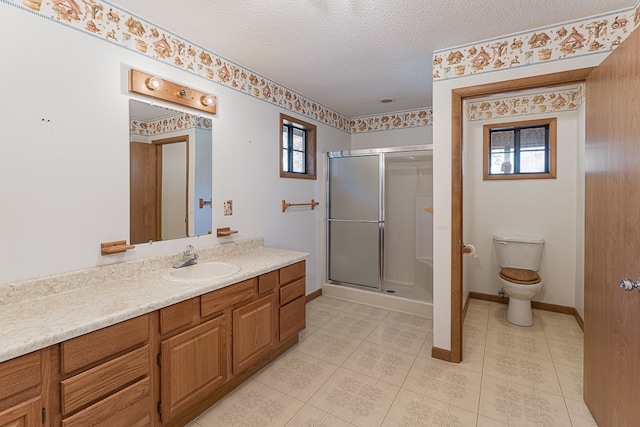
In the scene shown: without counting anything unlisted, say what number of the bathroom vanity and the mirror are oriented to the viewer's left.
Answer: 0

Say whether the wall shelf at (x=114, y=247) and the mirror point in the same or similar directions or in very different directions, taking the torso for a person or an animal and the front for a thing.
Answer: same or similar directions

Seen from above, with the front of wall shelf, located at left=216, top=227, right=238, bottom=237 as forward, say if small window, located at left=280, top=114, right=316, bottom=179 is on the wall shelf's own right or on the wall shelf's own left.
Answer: on the wall shelf's own left

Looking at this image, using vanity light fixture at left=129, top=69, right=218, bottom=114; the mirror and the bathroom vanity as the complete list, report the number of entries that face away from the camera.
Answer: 0

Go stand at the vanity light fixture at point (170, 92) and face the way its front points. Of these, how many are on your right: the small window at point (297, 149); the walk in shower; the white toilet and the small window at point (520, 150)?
0

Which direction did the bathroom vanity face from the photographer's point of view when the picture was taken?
facing the viewer and to the right of the viewer

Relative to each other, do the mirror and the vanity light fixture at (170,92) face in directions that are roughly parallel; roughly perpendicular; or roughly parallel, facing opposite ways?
roughly parallel

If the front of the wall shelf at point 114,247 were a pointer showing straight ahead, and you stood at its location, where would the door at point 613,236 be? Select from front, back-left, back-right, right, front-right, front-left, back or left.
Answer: front

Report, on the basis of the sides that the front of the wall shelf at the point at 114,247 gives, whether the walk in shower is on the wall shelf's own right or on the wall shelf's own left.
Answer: on the wall shelf's own left

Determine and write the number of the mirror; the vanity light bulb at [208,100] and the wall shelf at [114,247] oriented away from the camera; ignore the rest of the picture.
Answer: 0

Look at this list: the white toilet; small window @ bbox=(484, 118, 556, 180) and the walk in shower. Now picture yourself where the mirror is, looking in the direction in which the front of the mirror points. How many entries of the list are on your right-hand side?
0

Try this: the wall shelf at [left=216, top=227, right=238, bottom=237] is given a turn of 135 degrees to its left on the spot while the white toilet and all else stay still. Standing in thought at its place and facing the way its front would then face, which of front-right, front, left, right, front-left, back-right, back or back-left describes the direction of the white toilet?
right

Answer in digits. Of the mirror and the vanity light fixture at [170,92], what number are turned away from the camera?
0

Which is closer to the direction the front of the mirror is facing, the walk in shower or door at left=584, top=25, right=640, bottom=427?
the door
